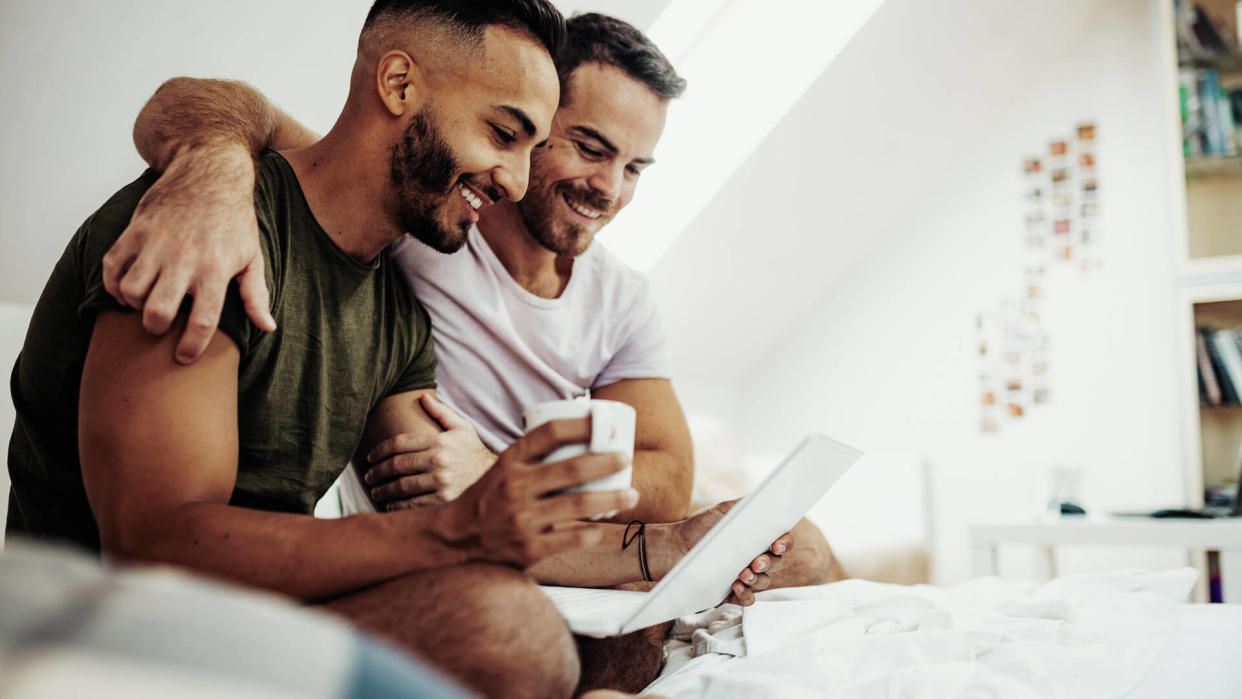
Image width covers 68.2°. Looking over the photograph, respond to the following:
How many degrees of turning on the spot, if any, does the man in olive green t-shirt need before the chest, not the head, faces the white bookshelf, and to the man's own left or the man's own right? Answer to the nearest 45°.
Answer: approximately 90° to the man's own left

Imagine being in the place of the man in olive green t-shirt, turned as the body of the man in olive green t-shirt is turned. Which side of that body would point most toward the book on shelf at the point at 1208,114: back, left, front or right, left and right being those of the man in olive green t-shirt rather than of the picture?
left

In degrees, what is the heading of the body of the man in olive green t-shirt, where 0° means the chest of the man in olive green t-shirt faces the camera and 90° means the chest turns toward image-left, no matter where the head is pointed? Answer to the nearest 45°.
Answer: approximately 315°

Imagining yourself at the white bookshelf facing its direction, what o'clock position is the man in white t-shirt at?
The man in white t-shirt is roughly at 1 o'clock from the white bookshelf.

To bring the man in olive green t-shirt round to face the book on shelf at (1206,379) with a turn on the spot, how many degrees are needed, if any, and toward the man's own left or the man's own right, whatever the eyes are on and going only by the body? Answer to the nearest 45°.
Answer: approximately 90° to the man's own left

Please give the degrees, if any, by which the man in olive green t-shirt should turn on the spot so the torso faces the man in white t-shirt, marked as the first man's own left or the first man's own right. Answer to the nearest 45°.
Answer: approximately 90° to the first man's own left
